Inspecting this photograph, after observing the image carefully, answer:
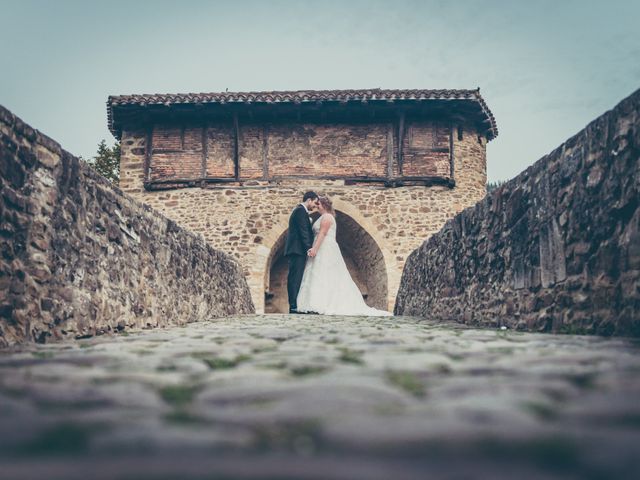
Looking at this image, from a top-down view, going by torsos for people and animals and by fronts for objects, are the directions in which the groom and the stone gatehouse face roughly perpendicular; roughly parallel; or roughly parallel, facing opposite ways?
roughly perpendicular

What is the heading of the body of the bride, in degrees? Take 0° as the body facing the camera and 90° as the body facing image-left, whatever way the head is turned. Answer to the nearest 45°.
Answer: approximately 90°

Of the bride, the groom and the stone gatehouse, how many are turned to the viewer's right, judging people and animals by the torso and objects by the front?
1

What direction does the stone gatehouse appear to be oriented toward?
toward the camera

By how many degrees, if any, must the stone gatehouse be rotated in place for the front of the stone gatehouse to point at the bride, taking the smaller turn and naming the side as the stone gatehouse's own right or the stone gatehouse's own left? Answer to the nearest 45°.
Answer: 0° — it already faces them

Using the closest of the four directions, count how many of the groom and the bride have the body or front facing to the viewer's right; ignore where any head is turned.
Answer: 1

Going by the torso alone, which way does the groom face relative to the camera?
to the viewer's right

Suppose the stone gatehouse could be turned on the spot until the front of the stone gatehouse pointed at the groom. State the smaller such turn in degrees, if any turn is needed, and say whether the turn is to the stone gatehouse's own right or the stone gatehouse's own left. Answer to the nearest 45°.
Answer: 0° — it already faces them

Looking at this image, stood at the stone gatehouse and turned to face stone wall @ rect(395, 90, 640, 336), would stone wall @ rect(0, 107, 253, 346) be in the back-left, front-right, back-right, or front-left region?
front-right

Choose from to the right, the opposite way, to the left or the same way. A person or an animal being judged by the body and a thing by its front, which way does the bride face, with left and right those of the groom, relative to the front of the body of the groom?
the opposite way

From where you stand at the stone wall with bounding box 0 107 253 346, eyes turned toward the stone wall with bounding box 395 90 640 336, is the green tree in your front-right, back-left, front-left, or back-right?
back-left

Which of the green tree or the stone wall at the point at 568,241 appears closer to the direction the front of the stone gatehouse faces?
the stone wall

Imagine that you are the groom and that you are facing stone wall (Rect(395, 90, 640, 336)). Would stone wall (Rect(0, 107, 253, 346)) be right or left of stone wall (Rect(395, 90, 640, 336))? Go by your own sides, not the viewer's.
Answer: right

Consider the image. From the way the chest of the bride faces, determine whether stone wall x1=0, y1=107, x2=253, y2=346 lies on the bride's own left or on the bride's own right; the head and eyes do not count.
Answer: on the bride's own left

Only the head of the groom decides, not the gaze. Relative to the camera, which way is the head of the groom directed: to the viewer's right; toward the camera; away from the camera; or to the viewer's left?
to the viewer's right

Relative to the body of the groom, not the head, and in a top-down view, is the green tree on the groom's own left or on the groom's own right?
on the groom's own left
